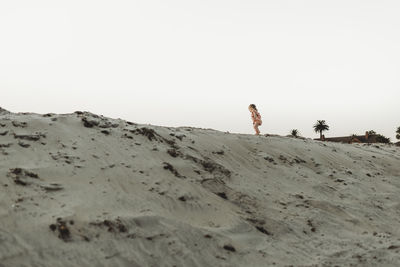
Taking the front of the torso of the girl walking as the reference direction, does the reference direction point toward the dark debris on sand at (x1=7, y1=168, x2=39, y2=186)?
no

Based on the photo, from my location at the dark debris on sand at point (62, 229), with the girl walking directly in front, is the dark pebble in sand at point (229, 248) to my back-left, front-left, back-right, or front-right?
front-right

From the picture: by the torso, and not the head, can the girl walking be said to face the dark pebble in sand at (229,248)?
no
